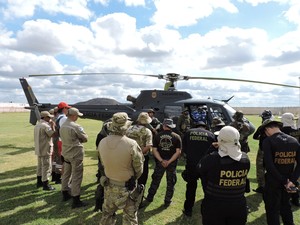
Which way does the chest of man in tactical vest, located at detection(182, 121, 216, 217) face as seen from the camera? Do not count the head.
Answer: away from the camera

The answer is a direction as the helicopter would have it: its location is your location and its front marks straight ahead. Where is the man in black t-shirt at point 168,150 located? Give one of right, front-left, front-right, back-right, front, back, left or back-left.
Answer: right

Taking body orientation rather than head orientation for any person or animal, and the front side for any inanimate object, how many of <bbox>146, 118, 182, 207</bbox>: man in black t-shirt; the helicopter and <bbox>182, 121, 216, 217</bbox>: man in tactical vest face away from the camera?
2

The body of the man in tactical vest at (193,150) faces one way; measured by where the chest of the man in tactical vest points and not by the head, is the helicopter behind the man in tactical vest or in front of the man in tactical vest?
in front

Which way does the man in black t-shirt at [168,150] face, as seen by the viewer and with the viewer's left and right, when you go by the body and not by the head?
facing away from the viewer

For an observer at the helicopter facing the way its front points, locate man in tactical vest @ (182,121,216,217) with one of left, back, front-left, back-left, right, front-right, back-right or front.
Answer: right

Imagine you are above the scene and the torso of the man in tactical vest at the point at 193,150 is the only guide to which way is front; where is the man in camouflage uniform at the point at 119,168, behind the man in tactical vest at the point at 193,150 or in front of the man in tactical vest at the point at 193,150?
behind

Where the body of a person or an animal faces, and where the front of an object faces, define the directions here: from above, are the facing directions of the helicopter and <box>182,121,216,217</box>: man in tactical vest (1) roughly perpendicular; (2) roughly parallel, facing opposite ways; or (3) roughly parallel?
roughly perpendicular

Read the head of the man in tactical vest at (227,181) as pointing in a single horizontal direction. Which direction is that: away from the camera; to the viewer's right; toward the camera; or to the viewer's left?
away from the camera

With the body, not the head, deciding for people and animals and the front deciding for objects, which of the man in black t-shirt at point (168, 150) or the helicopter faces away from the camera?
the man in black t-shirt

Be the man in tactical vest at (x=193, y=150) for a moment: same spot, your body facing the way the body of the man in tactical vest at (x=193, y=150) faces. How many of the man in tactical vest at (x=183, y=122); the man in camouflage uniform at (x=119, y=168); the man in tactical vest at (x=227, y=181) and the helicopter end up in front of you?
2

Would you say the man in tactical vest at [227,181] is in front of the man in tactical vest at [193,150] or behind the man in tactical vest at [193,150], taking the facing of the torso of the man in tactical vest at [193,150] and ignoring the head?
behind

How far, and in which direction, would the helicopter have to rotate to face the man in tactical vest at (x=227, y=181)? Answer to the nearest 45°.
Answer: approximately 90° to its right

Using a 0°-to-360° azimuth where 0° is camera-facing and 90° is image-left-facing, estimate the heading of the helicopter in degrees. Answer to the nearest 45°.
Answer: approximately 270°
